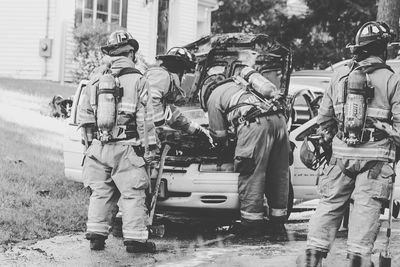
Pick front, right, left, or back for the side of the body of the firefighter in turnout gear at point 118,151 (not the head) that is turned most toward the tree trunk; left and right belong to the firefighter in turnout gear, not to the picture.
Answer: front

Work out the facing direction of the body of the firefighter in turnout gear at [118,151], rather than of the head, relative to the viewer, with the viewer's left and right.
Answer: facing away from the viewer and to the right of the viewer

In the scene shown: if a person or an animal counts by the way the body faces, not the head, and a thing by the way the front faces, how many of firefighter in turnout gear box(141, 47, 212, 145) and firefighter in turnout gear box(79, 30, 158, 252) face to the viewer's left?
0

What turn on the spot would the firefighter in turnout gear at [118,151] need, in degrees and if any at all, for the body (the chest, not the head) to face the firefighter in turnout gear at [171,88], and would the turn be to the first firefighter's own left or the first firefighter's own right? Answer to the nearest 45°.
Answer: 0° — they already face them

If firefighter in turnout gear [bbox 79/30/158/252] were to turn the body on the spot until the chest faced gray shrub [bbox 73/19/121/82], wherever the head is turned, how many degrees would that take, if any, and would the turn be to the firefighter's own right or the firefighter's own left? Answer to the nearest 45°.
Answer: approximately 45° to the firefighter's own left

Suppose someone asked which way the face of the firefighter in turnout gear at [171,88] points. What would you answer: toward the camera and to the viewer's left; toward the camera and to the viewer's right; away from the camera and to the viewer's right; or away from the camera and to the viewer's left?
away from the camera and to the viewer's right

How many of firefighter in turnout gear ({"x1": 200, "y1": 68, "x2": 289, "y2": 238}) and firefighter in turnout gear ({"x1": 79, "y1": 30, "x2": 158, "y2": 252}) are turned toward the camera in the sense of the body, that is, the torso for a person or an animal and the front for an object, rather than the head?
0

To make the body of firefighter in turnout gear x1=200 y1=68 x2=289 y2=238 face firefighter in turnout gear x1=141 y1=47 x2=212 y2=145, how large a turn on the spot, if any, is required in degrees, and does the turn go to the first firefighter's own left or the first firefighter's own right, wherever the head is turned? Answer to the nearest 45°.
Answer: approximately 45° to the first firefighter's own left

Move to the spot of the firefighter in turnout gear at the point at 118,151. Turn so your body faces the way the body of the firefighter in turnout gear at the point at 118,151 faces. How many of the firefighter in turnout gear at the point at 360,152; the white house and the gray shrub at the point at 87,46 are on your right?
1

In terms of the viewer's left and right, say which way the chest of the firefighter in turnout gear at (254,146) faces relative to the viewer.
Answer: facing away from the viewer and to the left of the viewer

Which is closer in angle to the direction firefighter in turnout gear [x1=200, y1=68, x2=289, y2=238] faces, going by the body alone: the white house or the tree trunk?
the white house
